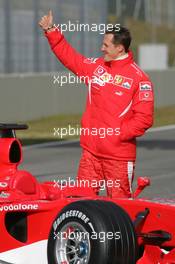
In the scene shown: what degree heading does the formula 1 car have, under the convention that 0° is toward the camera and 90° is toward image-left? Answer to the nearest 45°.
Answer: approximately 315°
